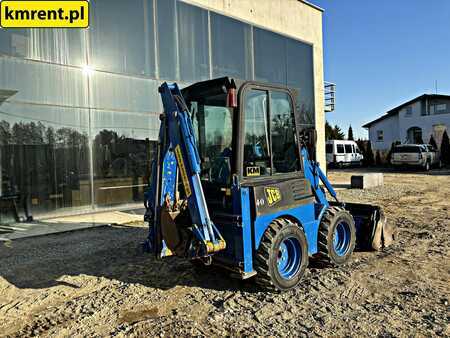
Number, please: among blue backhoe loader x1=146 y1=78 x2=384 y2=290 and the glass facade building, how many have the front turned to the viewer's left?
0

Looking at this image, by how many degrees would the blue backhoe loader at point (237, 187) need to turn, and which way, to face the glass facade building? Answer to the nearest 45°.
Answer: approximately 90° to its left

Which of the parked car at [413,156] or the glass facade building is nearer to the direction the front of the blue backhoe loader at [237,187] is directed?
the parked car

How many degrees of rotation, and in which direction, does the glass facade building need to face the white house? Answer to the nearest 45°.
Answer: approximately 90° to its left

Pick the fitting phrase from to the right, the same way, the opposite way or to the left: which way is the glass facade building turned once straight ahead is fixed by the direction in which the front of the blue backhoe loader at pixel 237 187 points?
to the right

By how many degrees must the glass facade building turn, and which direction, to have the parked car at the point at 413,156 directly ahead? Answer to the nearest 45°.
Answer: approximately 90° to its left

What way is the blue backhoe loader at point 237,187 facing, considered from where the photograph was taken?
facing away from the viewer and to the right of the viewer

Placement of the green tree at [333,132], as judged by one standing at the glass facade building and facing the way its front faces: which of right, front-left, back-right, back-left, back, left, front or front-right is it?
left

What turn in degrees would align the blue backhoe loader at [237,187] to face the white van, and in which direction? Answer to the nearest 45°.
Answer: approximately 45° to its left

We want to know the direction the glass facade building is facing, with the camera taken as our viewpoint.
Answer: facing the viewer and to the right of the viewer

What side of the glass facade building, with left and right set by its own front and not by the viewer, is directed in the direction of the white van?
left

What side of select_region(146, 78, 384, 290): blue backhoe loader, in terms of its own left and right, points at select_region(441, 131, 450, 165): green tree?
front

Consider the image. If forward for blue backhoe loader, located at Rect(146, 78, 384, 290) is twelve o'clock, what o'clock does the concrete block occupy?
The concrete block is roughly at 11 o'clock from the blue backhoe loader.
